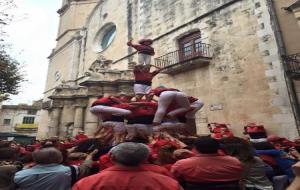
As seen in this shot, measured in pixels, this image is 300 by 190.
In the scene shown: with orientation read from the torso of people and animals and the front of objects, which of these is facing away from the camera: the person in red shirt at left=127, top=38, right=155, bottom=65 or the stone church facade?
the person in red shirt

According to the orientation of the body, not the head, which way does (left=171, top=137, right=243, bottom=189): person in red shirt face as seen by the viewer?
away from the camera

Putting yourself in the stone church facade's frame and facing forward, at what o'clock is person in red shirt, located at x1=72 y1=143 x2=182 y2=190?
The person in red shirt is roughly at 11 o'clock from the stone church facade.

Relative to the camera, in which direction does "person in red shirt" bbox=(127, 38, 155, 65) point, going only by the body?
away from the camera

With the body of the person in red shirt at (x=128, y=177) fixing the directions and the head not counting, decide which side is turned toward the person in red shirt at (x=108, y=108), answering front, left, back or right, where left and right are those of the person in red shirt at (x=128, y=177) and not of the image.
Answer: front

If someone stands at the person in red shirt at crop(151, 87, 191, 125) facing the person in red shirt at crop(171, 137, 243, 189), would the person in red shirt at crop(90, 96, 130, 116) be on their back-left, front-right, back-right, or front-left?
back-right

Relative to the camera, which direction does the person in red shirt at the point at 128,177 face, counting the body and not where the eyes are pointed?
away from the camera

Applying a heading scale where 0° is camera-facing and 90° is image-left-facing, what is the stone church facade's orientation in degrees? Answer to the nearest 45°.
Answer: approximately 45°

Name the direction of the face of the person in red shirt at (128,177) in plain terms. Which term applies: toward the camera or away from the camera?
away from the camera

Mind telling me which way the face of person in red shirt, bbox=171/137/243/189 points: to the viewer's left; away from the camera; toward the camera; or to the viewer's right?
away from the camera
